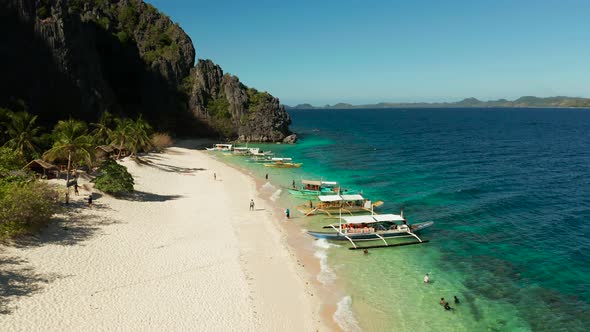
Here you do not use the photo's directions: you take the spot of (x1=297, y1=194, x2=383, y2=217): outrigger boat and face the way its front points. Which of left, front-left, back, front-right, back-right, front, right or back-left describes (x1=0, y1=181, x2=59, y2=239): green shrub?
front-left

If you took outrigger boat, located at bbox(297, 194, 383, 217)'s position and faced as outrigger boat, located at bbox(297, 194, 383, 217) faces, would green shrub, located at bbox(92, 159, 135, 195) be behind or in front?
in front

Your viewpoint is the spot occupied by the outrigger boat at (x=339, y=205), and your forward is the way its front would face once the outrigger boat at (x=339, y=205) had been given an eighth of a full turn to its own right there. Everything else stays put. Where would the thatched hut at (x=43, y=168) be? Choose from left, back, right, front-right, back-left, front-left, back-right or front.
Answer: front-left

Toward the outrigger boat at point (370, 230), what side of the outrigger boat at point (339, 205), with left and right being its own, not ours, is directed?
left

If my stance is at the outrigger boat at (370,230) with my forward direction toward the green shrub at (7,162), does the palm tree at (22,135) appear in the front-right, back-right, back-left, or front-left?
front-right

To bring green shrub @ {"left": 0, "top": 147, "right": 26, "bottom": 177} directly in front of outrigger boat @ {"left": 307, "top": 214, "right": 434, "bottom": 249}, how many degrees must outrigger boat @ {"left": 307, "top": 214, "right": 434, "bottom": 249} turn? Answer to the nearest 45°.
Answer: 0° — it already faces it

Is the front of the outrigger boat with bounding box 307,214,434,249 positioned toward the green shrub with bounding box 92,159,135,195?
no

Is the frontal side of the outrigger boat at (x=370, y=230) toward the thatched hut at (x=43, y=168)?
no

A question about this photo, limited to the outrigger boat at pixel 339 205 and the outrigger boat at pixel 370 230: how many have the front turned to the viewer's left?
2

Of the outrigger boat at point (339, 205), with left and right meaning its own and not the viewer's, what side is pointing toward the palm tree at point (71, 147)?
front

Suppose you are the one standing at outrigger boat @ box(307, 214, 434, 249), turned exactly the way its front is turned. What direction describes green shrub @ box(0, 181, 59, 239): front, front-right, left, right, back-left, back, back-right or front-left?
front-left

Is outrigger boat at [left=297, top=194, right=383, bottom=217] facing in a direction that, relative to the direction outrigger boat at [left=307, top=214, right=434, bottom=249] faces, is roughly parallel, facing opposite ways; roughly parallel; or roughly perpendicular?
roughly parallel

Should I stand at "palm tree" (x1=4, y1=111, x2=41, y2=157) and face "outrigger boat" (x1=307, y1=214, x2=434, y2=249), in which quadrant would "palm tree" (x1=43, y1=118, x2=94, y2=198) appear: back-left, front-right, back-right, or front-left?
front-right

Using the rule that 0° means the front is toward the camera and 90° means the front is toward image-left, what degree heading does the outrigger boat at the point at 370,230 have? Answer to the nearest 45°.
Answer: approximately 90°

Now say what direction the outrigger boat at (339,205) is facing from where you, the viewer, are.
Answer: facing to the left of the viewer

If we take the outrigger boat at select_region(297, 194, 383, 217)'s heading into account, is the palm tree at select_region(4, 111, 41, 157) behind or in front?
in front

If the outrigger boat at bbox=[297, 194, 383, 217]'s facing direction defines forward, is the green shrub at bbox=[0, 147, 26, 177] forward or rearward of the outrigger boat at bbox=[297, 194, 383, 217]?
forward
